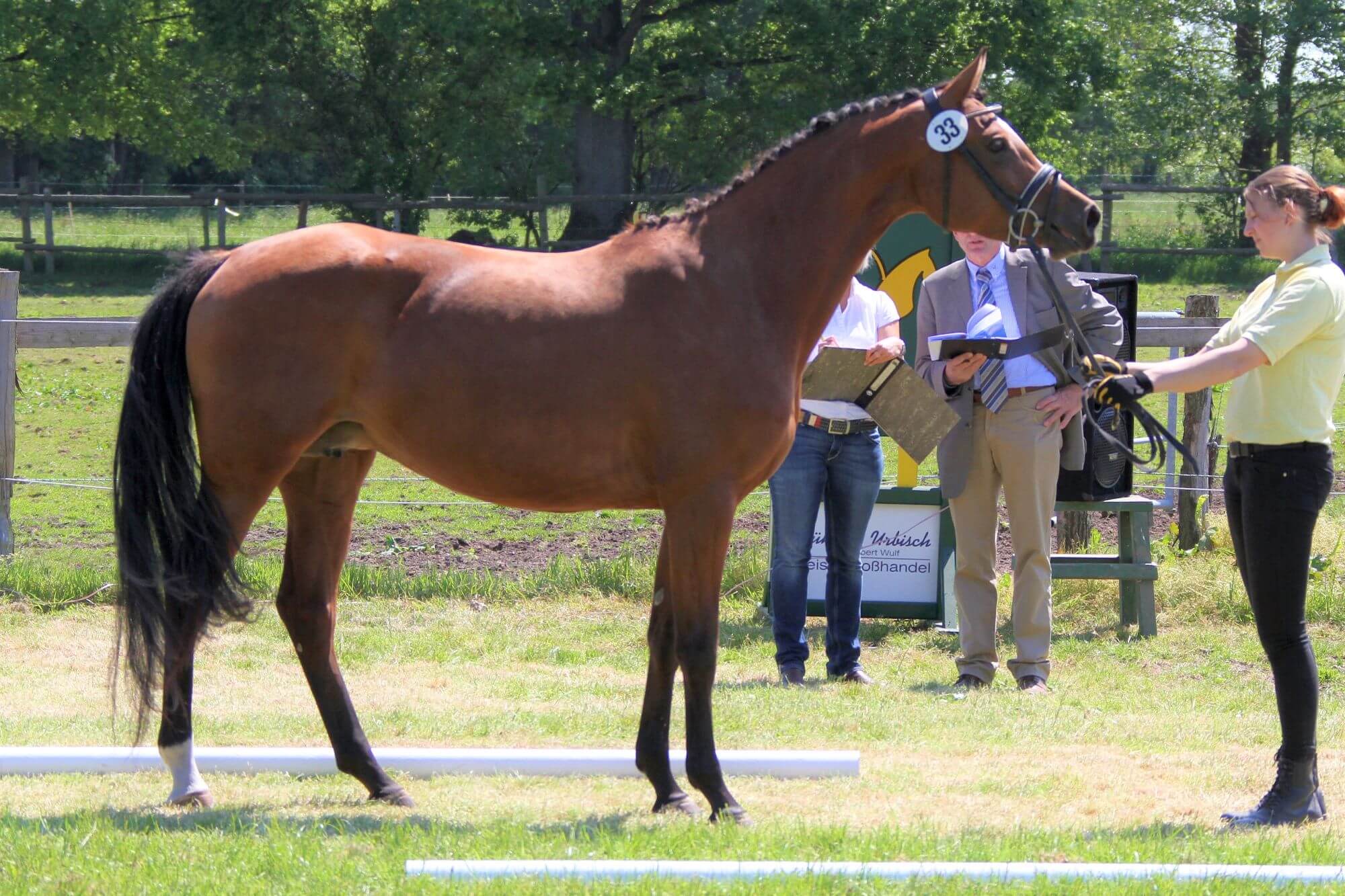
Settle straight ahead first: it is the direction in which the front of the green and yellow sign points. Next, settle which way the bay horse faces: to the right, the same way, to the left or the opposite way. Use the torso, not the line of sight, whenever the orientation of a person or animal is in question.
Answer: to the left

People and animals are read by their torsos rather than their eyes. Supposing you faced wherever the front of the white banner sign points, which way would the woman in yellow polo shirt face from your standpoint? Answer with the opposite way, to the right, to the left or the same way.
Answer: to the right

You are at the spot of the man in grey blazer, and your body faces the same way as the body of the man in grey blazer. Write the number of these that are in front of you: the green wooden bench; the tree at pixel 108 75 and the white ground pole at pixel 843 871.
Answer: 1

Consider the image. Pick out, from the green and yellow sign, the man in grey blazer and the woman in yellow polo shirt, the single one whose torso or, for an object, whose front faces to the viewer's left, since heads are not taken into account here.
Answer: the woman in yellow polo shirt

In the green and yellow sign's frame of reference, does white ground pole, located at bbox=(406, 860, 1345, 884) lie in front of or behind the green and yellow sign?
in front

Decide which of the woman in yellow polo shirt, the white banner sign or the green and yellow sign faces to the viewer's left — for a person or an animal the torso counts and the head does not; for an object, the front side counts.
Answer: the woman in yellow polo shirt

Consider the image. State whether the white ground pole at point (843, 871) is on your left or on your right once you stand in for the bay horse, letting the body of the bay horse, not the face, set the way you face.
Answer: on your right

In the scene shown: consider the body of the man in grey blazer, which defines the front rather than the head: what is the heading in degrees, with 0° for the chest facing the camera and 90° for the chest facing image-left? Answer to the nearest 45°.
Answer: approximately 0°

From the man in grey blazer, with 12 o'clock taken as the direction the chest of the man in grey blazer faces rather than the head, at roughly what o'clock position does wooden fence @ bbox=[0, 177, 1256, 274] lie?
The wooden fence is roughly at 5 o'clock from the man in grey blazer.

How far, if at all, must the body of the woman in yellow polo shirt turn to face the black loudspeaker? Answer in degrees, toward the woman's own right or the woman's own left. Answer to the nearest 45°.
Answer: approximately 90° to the woman's own right

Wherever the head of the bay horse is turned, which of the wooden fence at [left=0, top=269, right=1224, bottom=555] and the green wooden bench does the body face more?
the green wooden bench

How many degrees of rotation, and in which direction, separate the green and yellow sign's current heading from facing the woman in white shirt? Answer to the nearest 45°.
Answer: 0° — it already faces them

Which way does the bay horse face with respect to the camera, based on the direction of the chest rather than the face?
to the viewer's right

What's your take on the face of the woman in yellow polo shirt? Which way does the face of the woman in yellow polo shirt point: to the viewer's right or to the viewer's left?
to the viewer's left
